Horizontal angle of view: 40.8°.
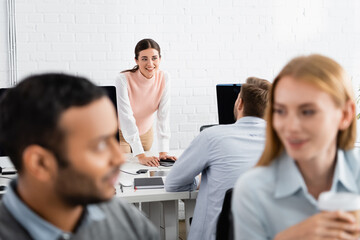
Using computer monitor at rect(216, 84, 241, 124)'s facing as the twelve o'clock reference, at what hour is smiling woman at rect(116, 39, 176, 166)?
The smiling woman is roughly at 3 o'clock from the computer monitor.

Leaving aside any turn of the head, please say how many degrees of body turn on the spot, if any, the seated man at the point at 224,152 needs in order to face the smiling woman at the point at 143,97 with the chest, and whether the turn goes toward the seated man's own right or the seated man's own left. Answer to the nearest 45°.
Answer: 0° — they already face them

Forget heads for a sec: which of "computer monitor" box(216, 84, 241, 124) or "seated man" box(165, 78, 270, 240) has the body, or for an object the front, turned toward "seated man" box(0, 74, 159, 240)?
the computer monitor

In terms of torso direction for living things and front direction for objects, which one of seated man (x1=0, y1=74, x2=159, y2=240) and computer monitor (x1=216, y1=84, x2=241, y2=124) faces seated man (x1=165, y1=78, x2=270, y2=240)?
the computer monitor

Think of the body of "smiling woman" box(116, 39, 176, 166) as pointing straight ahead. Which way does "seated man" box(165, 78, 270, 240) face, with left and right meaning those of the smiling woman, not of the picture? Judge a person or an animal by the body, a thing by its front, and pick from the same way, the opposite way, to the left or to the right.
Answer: the opposite way

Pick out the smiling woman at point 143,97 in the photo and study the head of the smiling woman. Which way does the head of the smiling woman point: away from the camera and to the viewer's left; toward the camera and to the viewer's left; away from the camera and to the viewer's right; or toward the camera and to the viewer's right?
toward the camera and to the viewer's right

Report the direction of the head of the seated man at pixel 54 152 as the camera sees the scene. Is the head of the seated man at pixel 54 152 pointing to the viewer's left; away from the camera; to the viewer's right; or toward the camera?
to the viewer's right

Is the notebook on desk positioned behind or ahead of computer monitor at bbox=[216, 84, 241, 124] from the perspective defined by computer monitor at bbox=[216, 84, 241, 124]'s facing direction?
ahead

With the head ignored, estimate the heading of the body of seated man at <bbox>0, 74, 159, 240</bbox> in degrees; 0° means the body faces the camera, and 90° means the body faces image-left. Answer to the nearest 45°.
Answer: approximately 315°

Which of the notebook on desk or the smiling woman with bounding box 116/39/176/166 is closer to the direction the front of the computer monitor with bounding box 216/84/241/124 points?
the notebook on desk

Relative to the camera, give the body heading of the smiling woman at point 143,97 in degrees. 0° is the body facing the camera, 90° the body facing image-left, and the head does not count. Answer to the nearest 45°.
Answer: approximately 315°
